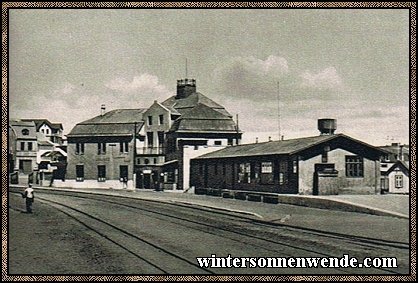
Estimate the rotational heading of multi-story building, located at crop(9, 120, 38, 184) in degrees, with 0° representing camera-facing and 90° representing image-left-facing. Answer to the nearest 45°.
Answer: approximately 0°
